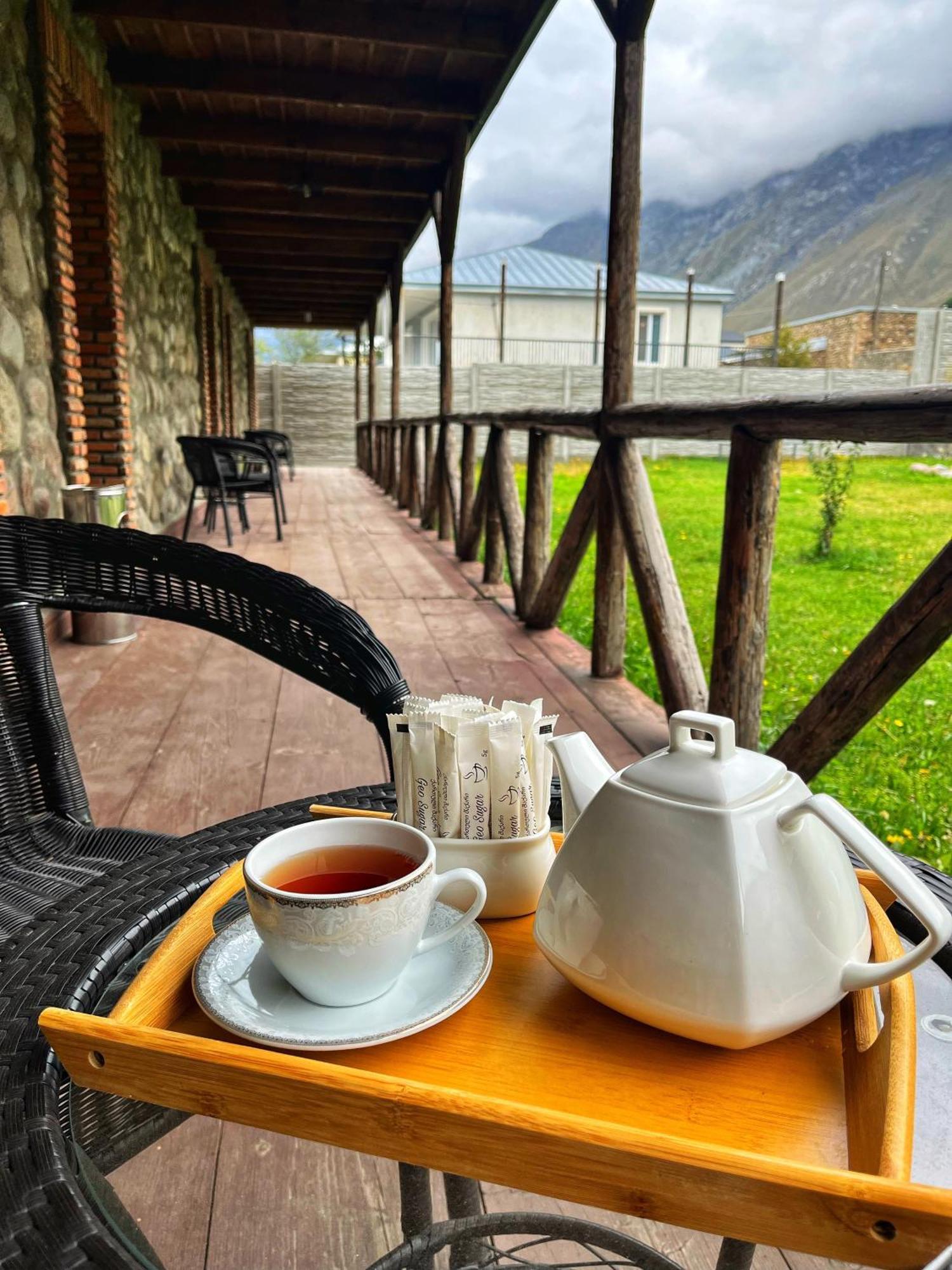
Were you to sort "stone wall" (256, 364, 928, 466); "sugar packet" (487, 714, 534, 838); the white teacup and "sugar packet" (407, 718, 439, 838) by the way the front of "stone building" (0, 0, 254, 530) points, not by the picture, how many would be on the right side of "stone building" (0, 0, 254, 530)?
3

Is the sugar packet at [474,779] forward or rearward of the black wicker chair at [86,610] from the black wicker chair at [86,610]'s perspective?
forward

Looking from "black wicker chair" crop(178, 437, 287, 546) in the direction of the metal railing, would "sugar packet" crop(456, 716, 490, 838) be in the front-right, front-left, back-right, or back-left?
back-right

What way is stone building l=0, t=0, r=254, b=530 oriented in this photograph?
to the viewer's right

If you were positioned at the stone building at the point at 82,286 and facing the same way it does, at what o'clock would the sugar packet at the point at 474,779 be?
The sugar packet is roughly at 3 o'clock from the stone building.

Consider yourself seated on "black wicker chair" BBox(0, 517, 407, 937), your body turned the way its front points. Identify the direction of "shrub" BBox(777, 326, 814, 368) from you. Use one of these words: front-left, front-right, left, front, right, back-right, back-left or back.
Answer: left

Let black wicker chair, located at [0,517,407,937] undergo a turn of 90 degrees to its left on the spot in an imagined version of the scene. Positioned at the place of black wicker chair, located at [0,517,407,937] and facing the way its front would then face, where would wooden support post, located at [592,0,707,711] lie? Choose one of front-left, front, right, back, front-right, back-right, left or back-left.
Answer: front

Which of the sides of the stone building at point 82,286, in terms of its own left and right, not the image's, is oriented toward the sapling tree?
front

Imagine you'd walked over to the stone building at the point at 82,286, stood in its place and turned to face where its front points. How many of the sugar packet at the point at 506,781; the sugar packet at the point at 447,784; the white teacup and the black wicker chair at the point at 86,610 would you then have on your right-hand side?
4

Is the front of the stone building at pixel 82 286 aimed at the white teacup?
no

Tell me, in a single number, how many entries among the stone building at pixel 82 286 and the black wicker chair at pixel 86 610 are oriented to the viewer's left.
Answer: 0

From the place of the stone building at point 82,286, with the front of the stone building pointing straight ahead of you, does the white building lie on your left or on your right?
on your left

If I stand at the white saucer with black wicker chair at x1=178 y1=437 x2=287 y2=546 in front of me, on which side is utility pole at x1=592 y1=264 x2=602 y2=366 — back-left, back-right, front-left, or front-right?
front-right

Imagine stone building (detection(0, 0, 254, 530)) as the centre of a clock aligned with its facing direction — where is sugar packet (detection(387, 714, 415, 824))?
The sugar packet is roughly at 3 o'clock from the stone building.

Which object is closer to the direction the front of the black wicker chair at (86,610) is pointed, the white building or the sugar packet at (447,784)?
the sugar packet

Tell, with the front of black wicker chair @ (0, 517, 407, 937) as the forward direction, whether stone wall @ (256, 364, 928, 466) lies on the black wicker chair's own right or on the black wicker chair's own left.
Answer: on the black wicker chair's own left

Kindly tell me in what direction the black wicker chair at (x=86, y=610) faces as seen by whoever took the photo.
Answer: facing the viewer and to the right of the viewer

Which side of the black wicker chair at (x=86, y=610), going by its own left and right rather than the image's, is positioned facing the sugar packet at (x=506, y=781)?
front
